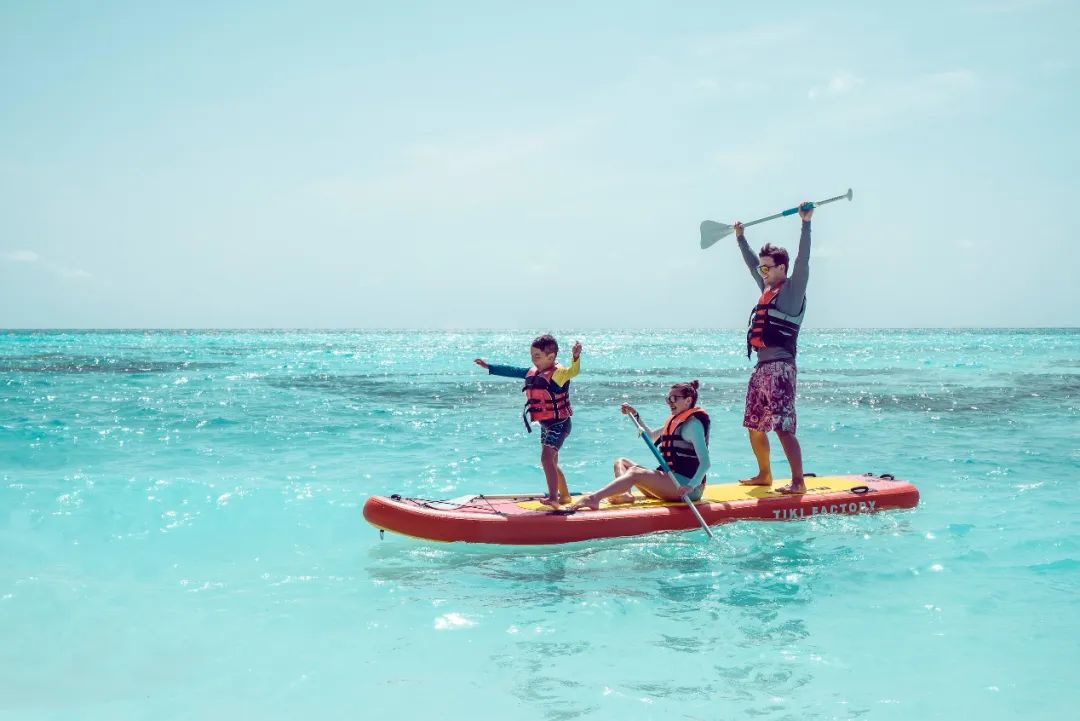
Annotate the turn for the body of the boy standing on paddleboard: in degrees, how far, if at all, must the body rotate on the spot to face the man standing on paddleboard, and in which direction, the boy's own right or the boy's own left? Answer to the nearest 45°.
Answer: approximately 135° to the boy's own left

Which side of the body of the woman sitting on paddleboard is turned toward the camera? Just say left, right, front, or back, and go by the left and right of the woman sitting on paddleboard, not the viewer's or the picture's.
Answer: left

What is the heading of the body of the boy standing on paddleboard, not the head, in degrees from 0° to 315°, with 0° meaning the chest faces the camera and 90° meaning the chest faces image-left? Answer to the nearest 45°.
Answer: approximately 45°

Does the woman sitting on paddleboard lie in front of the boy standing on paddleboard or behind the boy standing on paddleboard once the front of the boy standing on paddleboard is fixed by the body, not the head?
behind
